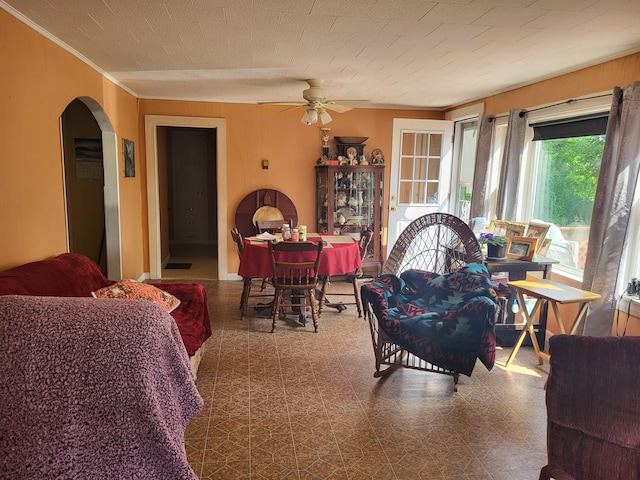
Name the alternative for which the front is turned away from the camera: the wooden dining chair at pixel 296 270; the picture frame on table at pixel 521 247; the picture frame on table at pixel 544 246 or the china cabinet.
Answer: the wooden dining chair

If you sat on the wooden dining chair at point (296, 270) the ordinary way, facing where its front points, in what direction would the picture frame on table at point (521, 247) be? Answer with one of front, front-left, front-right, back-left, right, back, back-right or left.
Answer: right

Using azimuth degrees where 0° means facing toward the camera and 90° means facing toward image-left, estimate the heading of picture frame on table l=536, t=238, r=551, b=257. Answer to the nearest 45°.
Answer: approximately 45°

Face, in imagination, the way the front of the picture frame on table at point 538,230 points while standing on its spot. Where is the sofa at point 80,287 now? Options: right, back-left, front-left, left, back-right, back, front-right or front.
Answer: front

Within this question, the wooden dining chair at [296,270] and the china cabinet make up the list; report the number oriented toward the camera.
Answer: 1

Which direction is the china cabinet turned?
toward the camera

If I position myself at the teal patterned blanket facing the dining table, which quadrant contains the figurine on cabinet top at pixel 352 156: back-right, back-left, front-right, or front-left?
front-right

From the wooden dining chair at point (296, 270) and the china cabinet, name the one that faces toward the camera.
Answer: the china cabinet

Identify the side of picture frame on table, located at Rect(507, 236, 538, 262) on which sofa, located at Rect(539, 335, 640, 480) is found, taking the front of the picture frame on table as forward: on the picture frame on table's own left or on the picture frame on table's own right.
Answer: on the picture frame on table's own left

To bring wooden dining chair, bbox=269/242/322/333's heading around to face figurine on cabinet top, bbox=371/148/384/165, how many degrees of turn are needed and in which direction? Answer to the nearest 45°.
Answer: approximately 45° to its right

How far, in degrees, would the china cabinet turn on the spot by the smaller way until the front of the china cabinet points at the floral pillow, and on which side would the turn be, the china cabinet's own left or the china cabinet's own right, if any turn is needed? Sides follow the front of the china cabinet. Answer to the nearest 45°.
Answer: approximately 45° to the china cabinet's own right

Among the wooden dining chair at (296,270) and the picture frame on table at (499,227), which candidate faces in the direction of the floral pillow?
the picture frame on table

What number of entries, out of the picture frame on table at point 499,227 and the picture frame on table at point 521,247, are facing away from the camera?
0

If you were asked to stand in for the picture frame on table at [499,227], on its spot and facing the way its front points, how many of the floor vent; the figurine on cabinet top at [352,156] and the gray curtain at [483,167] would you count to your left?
0

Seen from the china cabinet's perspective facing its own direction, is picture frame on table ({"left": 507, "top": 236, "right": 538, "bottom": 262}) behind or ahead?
ahead

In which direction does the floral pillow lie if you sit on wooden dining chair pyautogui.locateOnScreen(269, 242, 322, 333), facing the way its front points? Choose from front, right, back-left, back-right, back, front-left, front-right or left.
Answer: back-left

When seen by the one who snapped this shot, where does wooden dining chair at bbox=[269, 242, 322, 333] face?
facing away from the viewer
